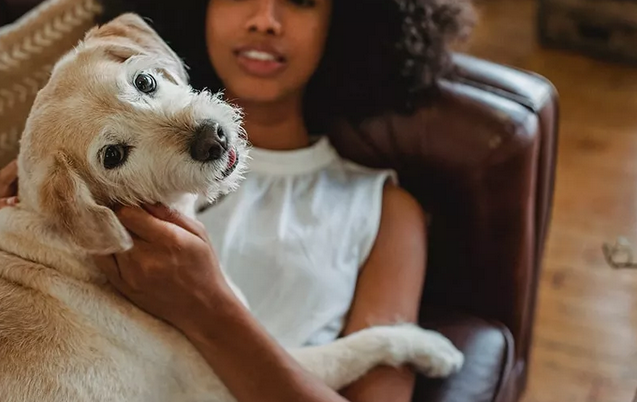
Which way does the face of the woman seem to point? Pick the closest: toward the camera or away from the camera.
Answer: toward the camera

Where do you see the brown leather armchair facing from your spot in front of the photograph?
facing the viewer and to the left of the viewer

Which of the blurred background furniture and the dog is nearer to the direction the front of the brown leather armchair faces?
the dog

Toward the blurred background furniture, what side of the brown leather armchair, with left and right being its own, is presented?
back
